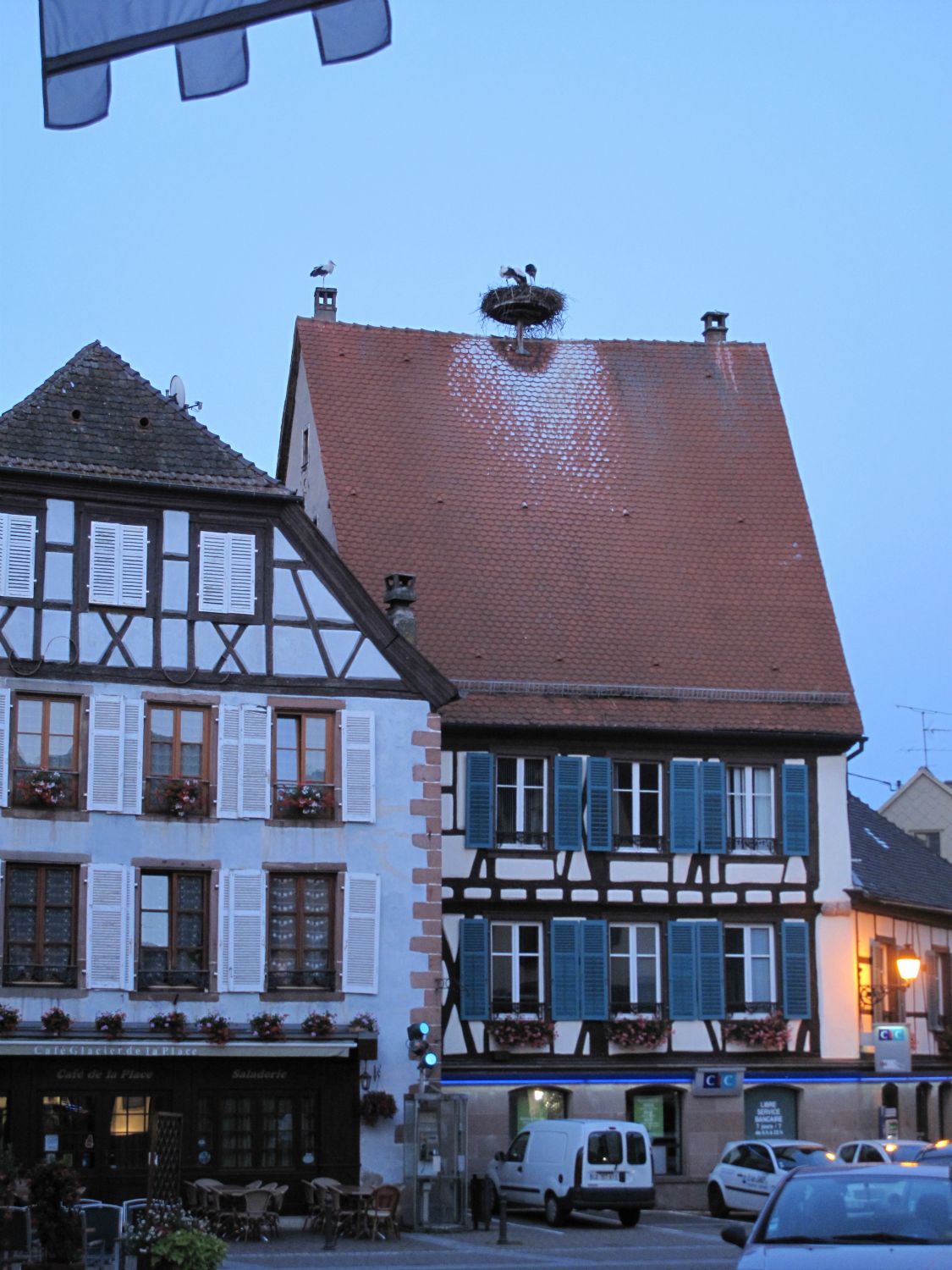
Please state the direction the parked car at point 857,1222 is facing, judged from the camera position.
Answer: facing the viewer

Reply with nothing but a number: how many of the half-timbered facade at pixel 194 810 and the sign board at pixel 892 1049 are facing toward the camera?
2

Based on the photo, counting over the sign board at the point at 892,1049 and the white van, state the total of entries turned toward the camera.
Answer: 1

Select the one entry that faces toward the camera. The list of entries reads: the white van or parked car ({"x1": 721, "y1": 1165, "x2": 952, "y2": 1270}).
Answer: the parked car

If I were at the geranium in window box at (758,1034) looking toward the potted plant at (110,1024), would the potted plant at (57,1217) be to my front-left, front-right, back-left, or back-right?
front-left

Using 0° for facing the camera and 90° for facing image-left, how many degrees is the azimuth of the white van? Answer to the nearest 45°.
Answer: approximately 135°

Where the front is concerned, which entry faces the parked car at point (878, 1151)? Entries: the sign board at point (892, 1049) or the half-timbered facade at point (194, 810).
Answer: the sign board

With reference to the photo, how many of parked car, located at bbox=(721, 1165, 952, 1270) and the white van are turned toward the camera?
1

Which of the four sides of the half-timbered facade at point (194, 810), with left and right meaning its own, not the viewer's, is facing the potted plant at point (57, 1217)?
front

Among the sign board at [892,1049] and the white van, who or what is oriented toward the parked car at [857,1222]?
the sign board

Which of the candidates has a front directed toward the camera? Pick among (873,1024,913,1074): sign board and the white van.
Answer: the sign board

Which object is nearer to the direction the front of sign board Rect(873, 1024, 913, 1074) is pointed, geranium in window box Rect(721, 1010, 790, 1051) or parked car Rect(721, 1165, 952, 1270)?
the parked car

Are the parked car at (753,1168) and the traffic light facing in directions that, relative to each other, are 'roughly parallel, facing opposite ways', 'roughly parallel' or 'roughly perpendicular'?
roughly parallel

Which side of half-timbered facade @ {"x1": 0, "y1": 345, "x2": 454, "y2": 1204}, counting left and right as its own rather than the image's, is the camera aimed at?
front

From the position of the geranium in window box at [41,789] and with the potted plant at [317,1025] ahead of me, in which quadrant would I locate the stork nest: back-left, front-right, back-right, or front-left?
front-left
